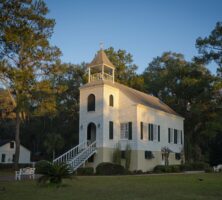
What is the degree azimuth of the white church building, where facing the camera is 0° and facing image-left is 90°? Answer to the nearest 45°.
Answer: approximately 45°

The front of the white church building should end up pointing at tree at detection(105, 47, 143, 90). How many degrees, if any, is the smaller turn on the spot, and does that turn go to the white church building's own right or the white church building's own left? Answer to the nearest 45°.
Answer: approximately 135° to the white church building's own right

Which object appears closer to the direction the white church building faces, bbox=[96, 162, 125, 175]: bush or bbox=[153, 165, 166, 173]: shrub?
the bush

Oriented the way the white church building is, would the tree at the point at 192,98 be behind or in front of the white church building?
behind

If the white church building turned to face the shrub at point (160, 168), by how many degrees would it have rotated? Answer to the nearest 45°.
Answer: approximately 135° to its left
